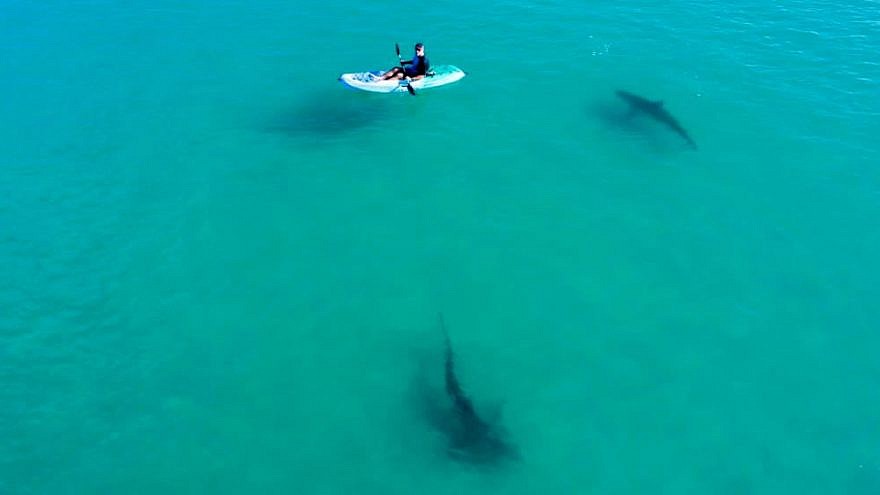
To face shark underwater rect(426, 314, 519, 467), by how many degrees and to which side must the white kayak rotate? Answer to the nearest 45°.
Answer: approximately 90° to its left

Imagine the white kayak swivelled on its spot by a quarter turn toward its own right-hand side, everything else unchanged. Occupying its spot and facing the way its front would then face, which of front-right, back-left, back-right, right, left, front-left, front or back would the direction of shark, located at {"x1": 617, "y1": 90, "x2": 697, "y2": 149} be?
right

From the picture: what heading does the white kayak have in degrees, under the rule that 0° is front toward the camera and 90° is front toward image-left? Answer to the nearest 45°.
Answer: approximately 90°

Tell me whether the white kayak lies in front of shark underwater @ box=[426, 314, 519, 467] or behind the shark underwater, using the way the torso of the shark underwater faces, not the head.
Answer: behind

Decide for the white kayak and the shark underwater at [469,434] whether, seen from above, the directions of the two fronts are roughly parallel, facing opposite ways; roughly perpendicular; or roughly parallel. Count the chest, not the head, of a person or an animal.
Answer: roughly perpendicular

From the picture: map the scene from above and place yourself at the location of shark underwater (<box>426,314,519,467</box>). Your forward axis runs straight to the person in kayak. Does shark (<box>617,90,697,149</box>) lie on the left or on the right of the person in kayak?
right

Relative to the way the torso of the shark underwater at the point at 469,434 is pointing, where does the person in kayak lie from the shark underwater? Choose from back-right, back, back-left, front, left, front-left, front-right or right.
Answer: back

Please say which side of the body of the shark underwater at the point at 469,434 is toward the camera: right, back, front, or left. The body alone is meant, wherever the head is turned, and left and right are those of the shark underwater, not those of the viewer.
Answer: front

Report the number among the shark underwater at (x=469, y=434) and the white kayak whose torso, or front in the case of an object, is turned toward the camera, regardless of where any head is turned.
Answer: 1
